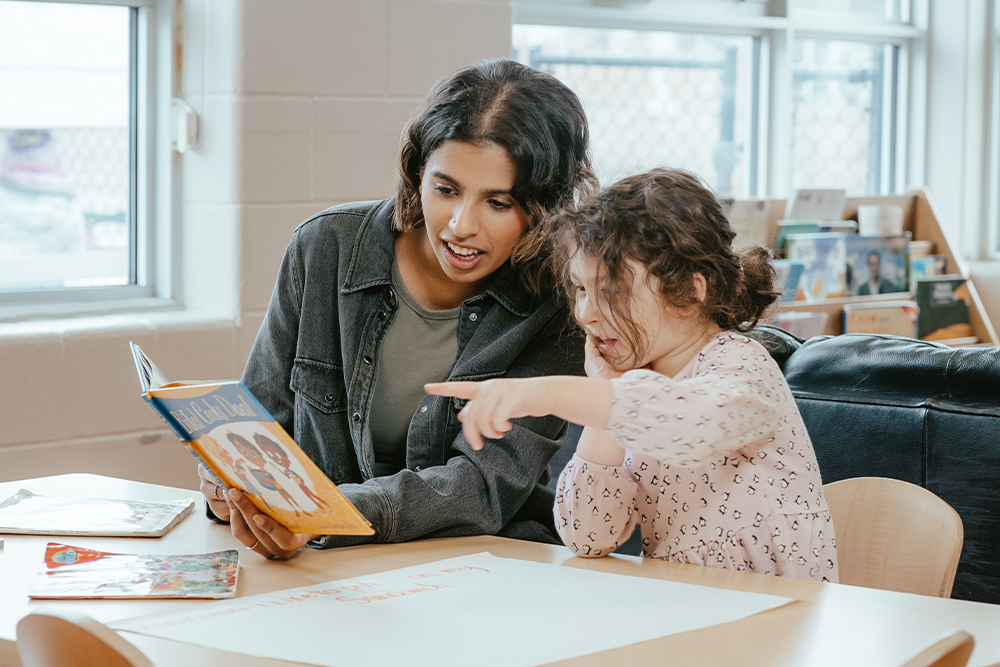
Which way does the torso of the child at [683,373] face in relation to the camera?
to the viewer's left

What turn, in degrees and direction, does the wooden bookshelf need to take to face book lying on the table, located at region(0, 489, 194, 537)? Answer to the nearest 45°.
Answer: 0° — it already faces it

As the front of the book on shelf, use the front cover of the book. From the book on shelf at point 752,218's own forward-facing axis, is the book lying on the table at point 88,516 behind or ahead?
ahead

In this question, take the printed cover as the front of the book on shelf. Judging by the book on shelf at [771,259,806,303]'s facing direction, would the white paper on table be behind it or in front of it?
in front
